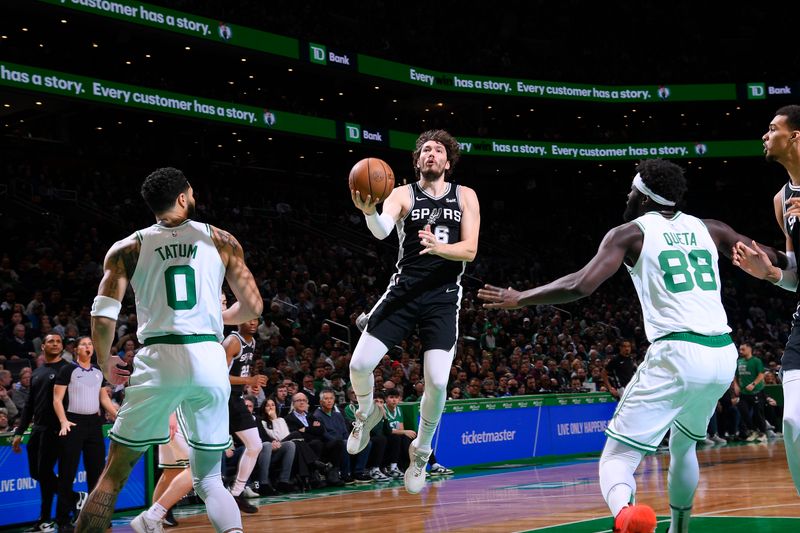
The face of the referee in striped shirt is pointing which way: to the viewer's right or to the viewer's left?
to the viewer's right

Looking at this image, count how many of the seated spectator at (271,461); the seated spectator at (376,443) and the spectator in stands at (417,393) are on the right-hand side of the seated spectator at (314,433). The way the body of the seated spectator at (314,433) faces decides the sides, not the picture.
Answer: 1

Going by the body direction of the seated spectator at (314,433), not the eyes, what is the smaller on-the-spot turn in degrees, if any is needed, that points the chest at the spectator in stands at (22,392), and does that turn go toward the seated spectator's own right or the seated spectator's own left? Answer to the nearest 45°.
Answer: approximately 135° to the seated spectator's own right

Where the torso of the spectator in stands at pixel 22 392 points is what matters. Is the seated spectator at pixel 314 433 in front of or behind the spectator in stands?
in front

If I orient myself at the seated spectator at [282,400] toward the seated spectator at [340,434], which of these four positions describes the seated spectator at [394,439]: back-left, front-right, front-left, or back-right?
front-left

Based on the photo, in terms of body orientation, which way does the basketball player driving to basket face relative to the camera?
toward the camera

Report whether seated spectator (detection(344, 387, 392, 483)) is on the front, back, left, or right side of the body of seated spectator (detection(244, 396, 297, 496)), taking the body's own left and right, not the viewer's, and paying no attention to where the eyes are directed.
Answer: left

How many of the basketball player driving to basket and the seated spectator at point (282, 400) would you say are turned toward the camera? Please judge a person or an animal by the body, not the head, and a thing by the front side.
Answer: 2

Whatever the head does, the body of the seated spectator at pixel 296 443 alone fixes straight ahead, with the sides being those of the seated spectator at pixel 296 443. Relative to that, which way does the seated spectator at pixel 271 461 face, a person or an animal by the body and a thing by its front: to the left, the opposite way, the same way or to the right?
the same way

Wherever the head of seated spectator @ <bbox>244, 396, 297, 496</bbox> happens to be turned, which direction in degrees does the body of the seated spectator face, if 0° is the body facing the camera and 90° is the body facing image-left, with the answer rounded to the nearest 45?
approximately 315°

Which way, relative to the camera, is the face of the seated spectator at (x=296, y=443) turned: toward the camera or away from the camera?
toward the camera

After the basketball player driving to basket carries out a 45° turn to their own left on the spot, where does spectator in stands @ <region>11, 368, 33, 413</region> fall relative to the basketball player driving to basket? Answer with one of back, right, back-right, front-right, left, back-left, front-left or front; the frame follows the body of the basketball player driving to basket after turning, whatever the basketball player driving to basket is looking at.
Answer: back

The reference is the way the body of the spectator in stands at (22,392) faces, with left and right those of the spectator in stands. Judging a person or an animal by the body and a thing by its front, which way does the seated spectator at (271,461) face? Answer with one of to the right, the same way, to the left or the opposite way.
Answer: the same way

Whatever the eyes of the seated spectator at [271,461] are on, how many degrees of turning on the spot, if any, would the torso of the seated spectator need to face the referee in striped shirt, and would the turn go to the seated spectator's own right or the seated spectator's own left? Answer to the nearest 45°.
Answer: approximately 90° to the seated spectator's own right

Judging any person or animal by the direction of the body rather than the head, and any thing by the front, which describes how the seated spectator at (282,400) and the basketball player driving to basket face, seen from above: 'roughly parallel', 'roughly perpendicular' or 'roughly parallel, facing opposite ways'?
roughly parallel

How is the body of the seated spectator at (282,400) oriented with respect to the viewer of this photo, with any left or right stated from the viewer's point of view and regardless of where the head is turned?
facing the viewer

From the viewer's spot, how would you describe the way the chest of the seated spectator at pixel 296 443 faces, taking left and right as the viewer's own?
facing the viewer and to the right of the viewer
